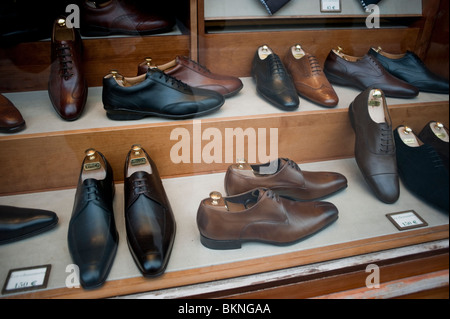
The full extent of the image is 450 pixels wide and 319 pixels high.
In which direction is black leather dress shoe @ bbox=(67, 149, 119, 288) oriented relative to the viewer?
toward the camera

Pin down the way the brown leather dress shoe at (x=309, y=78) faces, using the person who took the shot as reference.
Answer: facing the viewer and to the right of the viewer

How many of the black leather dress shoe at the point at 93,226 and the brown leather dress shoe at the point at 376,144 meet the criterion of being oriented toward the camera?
2

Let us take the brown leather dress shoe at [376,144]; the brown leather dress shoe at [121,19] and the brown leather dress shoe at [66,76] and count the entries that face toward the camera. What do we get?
2

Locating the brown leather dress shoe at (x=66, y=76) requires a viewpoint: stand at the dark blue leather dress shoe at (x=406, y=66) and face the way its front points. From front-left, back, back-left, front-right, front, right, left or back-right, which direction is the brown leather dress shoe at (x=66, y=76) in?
back-right

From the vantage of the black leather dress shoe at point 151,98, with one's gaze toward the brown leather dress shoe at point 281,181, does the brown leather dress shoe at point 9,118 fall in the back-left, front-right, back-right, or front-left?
back-right

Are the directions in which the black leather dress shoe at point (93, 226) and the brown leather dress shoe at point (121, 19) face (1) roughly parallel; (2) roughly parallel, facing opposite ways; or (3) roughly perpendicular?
roughly perpendicular

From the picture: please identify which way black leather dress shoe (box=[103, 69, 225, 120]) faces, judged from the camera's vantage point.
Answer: facing to the right of the viewer

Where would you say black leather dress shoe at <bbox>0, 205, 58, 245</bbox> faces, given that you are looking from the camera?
facing to the right of the viewer
